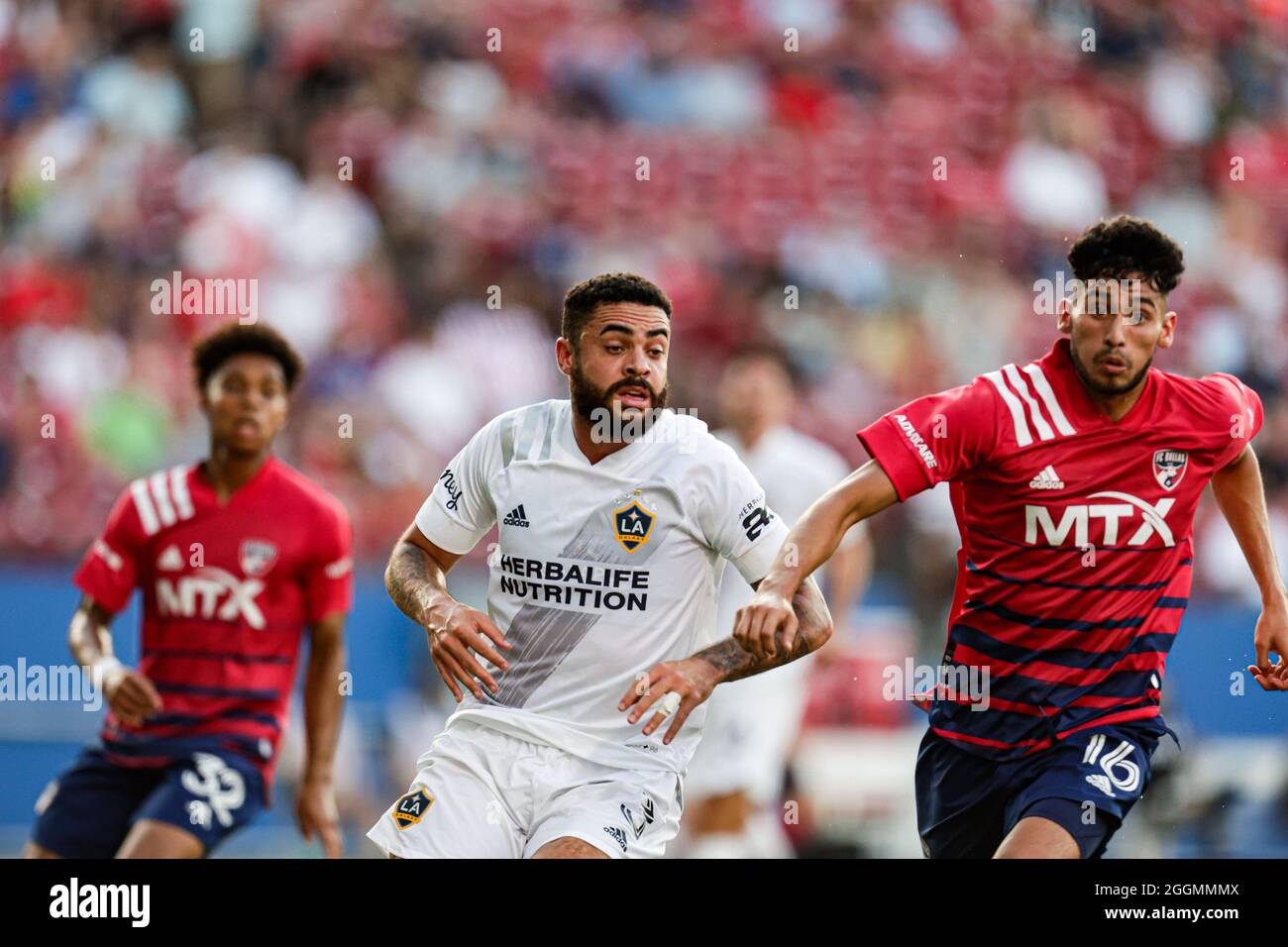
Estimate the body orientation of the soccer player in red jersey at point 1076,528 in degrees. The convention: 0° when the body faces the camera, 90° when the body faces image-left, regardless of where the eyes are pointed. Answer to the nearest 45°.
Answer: approximately 0°

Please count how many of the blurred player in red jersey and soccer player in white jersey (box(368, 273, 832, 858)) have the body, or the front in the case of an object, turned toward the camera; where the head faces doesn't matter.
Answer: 2

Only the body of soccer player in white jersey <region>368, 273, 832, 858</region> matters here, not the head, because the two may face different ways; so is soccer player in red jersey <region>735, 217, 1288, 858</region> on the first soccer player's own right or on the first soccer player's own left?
on the first soccer player's own left

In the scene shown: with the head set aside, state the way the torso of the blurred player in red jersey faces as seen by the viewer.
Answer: toward the camera

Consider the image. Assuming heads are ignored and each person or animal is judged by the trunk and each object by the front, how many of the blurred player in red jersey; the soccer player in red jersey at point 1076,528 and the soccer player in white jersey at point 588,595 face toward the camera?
3

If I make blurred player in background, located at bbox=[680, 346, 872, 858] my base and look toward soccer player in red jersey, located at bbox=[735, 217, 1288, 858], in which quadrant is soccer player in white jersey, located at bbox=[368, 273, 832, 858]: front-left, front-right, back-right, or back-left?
front-right

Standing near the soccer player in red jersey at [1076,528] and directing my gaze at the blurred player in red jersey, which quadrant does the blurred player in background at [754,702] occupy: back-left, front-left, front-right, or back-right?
front-right

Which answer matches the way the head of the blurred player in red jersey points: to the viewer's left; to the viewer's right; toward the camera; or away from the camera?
toward the camera

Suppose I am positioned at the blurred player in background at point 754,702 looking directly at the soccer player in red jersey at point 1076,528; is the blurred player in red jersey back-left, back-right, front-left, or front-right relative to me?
front-right

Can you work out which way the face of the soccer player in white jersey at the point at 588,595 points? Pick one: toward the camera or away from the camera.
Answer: toward the camera

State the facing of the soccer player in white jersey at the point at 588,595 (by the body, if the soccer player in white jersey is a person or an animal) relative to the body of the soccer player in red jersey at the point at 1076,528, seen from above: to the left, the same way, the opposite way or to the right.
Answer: the same way

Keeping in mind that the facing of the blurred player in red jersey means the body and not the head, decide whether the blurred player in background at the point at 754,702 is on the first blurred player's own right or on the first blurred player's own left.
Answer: on the first blurred player's own left

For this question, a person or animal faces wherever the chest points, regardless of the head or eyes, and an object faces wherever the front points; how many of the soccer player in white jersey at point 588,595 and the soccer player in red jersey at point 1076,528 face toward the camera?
2

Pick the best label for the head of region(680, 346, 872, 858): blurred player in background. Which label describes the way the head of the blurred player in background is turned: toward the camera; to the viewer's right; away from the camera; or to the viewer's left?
toward the camera

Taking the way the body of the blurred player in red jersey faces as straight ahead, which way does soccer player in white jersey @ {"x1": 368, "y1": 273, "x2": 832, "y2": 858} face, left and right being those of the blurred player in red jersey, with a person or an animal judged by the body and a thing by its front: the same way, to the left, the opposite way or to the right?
the same way
